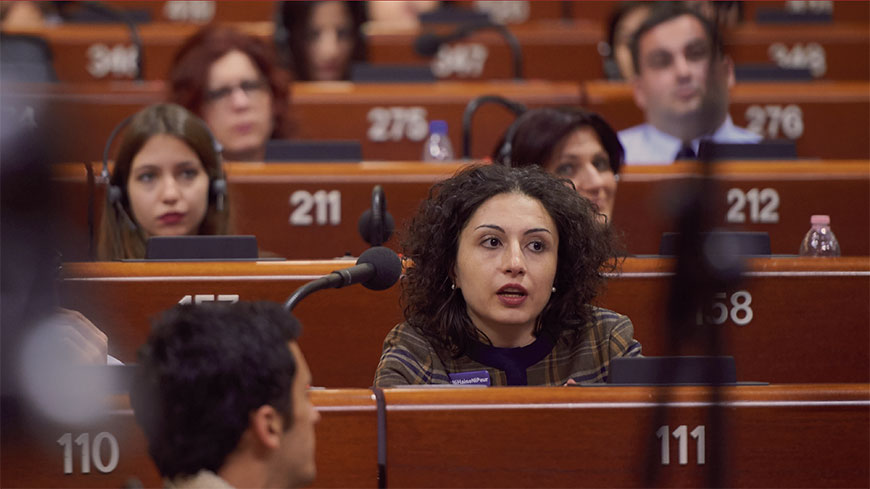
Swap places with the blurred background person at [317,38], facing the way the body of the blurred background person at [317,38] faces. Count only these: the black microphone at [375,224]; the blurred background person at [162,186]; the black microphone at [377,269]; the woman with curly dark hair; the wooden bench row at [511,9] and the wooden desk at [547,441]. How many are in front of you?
5

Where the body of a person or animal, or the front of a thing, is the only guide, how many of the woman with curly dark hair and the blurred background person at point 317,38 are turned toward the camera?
2

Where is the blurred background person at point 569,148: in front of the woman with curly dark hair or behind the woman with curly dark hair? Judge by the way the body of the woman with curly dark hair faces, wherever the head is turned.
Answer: behind

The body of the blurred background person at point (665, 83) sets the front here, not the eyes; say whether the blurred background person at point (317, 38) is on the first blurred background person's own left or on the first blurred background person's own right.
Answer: on the first blurred background person's own right

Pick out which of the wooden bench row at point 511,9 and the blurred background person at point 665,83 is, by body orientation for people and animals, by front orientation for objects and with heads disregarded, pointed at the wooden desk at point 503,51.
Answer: the wooden bench row

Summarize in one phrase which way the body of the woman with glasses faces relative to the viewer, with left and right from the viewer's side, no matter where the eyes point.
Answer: facing the viewer

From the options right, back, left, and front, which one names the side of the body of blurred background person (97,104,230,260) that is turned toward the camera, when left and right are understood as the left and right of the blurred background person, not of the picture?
front
